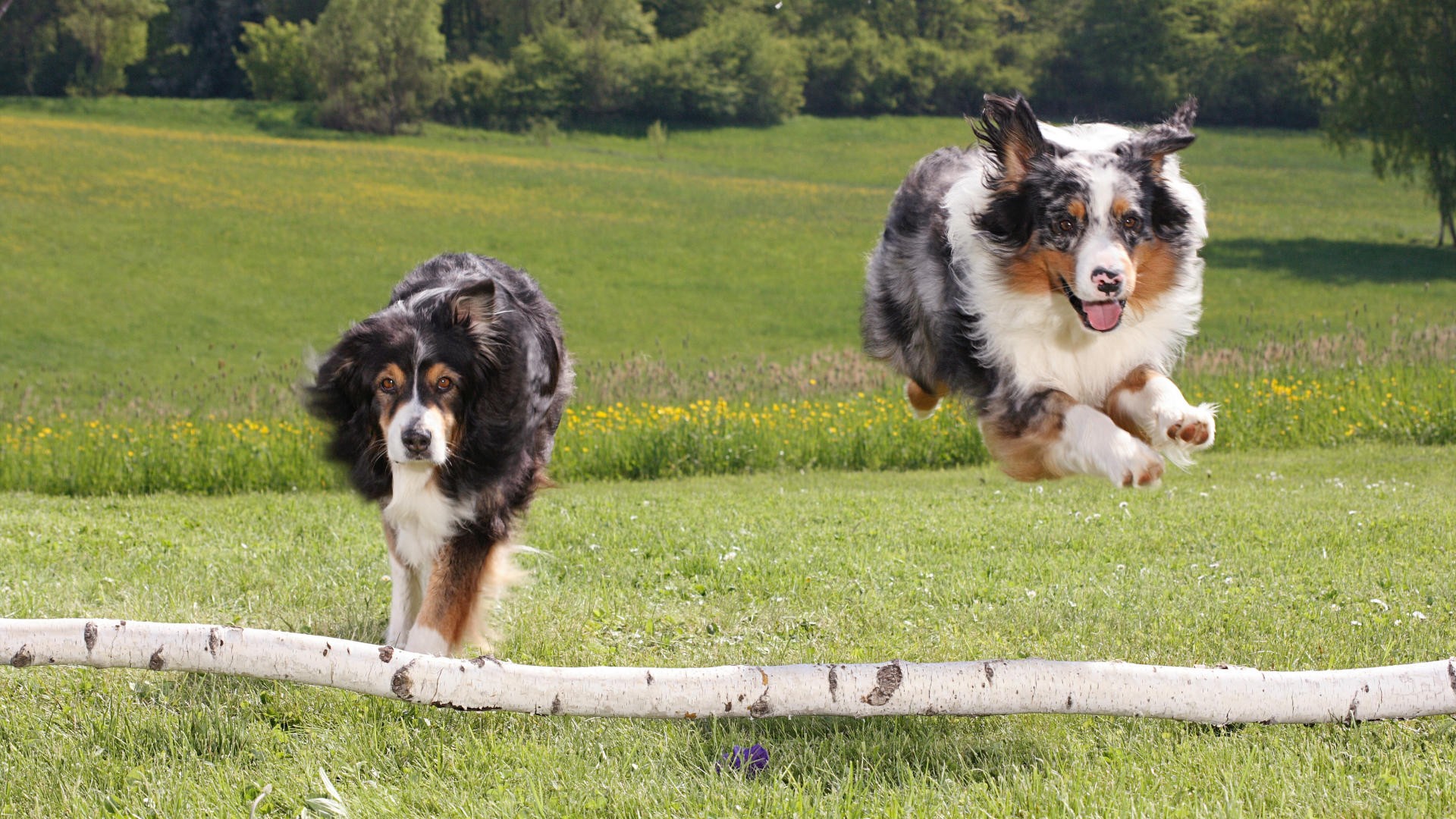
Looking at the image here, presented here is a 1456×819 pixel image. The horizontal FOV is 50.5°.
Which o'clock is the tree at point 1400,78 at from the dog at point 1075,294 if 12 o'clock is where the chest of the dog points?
The tree is roughly at 8 o'clock from the dog.

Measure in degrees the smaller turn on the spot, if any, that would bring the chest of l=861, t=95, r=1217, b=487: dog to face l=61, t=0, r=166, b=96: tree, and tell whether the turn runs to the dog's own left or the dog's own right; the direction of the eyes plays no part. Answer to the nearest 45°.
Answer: approximately 180°

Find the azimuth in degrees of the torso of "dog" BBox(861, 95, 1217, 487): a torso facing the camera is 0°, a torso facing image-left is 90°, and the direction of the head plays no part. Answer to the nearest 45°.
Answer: approximately 315°

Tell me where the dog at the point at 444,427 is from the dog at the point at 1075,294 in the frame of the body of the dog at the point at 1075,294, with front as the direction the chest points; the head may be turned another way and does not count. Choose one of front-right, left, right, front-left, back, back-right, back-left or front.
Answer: back-right

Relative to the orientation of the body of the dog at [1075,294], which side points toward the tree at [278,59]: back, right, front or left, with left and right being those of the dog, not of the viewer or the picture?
back

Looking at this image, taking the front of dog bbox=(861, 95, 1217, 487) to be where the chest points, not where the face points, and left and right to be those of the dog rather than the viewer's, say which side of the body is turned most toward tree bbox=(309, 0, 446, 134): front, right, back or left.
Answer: back
